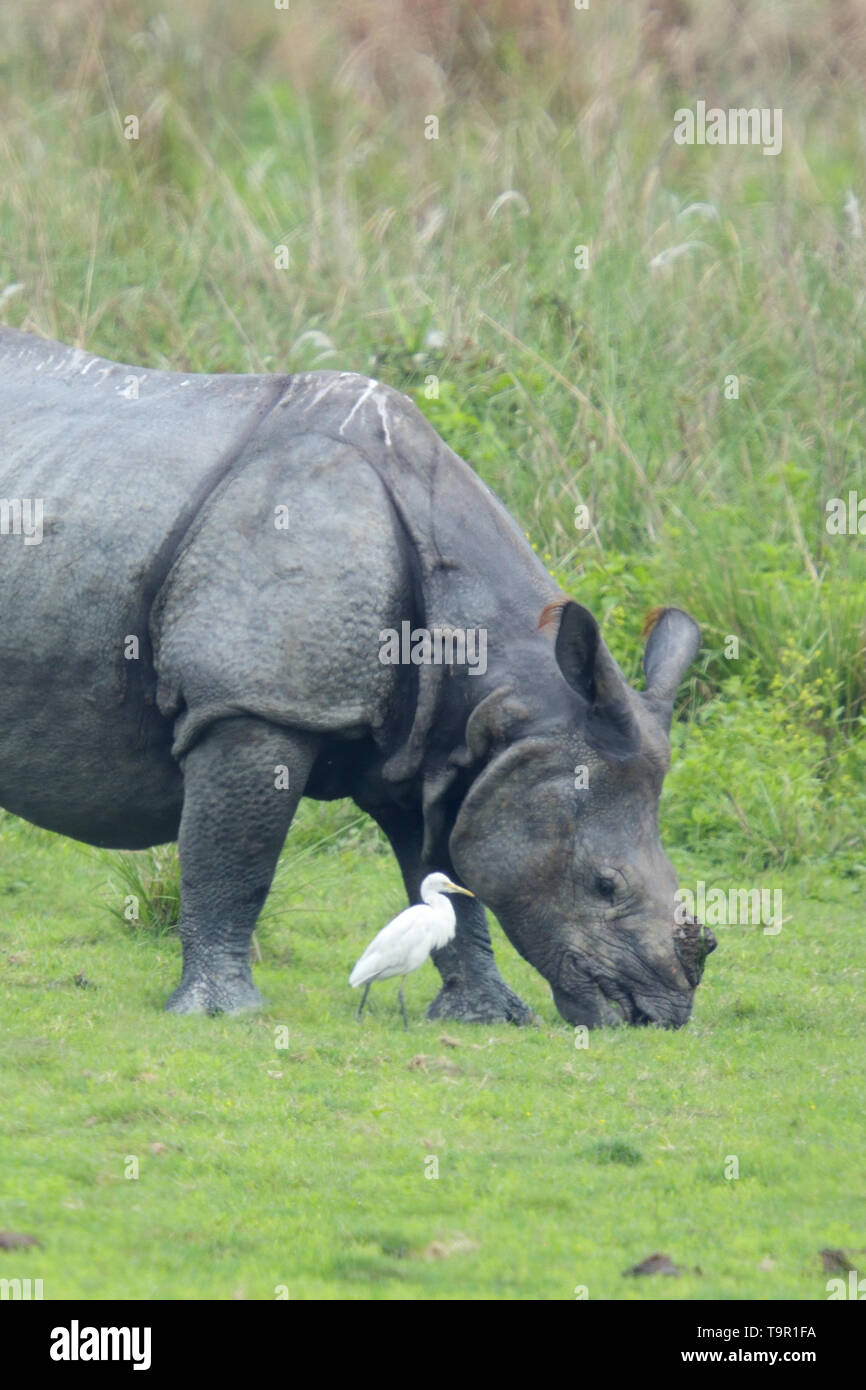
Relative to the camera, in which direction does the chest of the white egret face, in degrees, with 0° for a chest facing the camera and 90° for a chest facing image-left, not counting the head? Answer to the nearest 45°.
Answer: approximately 270°

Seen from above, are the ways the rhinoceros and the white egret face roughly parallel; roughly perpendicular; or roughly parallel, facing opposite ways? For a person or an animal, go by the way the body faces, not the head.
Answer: roughly parallel

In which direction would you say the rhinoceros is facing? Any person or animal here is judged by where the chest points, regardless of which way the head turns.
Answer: to the viewer's right
